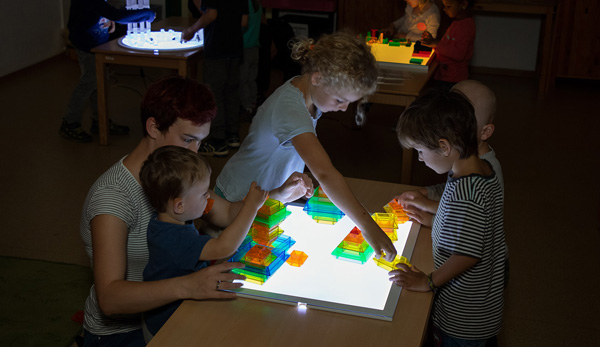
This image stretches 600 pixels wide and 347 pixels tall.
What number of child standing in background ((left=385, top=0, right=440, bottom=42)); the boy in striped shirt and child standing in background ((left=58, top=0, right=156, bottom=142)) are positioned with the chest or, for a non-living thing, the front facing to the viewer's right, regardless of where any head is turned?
1

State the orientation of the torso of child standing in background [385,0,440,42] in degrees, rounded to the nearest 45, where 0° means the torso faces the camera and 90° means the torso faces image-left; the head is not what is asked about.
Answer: approximately 45°

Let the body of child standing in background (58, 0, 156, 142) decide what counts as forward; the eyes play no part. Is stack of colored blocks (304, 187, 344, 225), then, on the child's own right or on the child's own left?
on the child's own right

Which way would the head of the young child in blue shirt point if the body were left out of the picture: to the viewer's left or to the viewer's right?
to the viewer's right

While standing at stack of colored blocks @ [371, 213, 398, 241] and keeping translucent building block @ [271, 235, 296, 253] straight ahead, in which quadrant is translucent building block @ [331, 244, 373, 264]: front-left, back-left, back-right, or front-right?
front-left

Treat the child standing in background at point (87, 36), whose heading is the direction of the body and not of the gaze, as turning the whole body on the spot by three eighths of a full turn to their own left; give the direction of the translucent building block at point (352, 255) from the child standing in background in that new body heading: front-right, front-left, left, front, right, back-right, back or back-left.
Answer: back-left

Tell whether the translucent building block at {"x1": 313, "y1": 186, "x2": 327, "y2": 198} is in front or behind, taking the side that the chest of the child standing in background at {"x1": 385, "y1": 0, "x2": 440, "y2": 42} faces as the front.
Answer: in front

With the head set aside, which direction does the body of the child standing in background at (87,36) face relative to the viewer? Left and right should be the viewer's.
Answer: facing to the right of the viewer

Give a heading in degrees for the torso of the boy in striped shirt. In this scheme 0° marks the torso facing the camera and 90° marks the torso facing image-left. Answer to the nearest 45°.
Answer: approximately 90°

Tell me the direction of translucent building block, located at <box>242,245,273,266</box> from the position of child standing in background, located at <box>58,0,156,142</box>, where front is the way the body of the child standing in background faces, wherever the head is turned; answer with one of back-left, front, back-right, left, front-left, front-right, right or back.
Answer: right

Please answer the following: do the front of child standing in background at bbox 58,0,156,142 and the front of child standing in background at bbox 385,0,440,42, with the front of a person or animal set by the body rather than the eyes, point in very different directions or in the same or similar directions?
very different directions

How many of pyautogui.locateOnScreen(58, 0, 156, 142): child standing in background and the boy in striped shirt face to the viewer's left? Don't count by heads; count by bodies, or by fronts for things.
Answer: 1

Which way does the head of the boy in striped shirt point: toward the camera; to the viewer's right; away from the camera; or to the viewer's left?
to the viewer's left

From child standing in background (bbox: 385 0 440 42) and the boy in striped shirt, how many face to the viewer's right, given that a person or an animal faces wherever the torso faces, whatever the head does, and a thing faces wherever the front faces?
0
